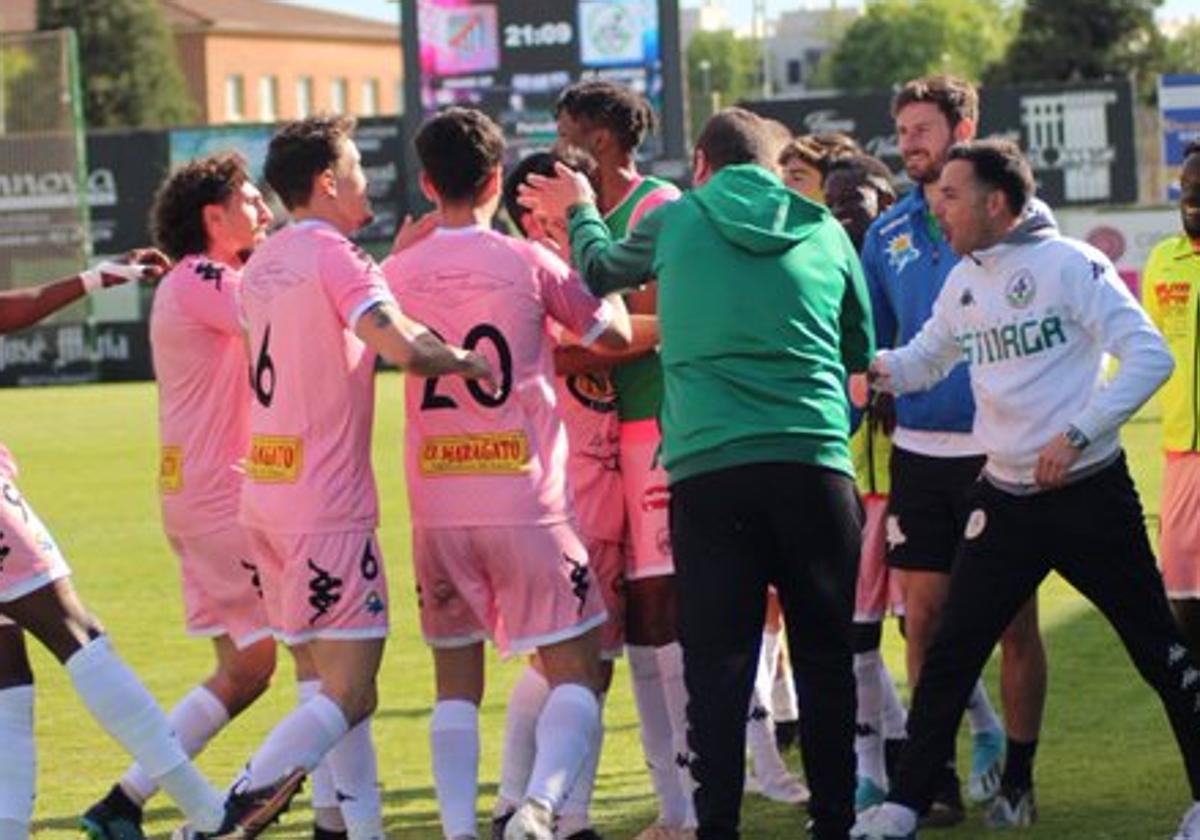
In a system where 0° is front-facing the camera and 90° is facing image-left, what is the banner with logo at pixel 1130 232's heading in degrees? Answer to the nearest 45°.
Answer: approximately 0°

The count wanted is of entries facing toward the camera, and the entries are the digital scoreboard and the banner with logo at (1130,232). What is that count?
2

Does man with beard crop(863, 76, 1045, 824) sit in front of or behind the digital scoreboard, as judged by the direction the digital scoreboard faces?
in front

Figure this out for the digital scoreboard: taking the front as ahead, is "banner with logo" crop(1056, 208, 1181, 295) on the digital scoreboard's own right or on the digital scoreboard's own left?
on the digital scoreboard's own left

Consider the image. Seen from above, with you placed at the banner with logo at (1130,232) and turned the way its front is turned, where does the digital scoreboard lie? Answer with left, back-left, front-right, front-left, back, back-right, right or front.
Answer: right

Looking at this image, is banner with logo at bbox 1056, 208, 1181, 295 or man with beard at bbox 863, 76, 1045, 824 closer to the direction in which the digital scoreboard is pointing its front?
the man with beard

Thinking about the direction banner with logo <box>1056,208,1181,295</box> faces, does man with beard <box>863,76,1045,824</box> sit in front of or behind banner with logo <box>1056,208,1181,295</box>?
in front
